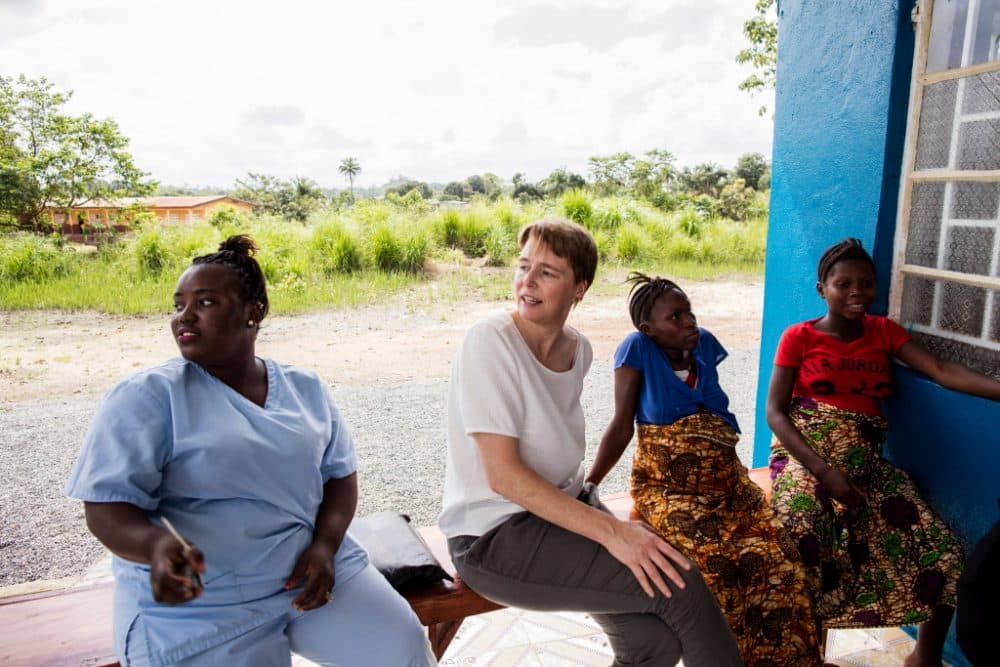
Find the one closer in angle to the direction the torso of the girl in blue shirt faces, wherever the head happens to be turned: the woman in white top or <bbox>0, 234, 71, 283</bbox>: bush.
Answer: the woman in white top

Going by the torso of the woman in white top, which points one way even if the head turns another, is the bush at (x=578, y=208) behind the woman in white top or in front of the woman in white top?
behind

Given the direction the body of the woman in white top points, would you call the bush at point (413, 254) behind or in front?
behind

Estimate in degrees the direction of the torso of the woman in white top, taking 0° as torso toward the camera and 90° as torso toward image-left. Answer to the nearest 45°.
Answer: approximately 315°

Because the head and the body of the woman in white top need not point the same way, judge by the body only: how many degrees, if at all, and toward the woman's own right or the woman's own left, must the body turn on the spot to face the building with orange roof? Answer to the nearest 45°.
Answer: approximately 180°

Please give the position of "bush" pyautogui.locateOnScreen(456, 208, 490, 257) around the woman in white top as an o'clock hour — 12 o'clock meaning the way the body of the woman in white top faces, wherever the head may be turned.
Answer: The bush is roughly at 7 o'clock from the woman in white top.

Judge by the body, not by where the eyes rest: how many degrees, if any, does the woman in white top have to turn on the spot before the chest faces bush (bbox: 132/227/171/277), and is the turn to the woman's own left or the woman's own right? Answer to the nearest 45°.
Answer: approximately 180°
